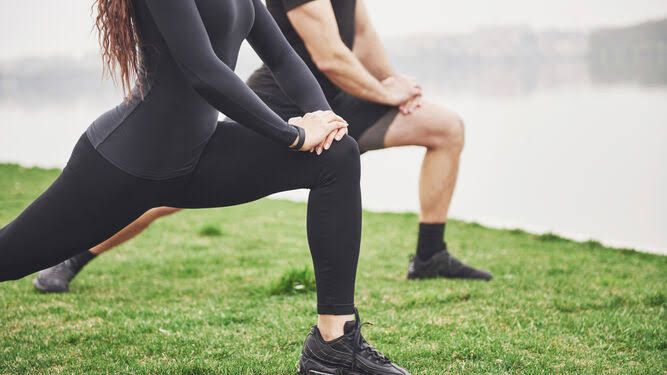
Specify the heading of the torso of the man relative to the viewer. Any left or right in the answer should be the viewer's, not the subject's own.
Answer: facing to the right of the viewer

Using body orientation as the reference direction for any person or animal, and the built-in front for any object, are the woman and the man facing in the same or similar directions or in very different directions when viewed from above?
same or similar directions

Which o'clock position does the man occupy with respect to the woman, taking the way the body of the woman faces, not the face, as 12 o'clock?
The man is roughly at 10 o'clock from the woman.

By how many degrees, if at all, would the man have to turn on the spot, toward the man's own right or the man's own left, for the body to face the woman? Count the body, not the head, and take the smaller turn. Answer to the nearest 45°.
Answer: approximately 135° to the man's own right

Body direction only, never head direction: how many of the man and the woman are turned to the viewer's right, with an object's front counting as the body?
2

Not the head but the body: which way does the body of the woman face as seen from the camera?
to the viewer's right
